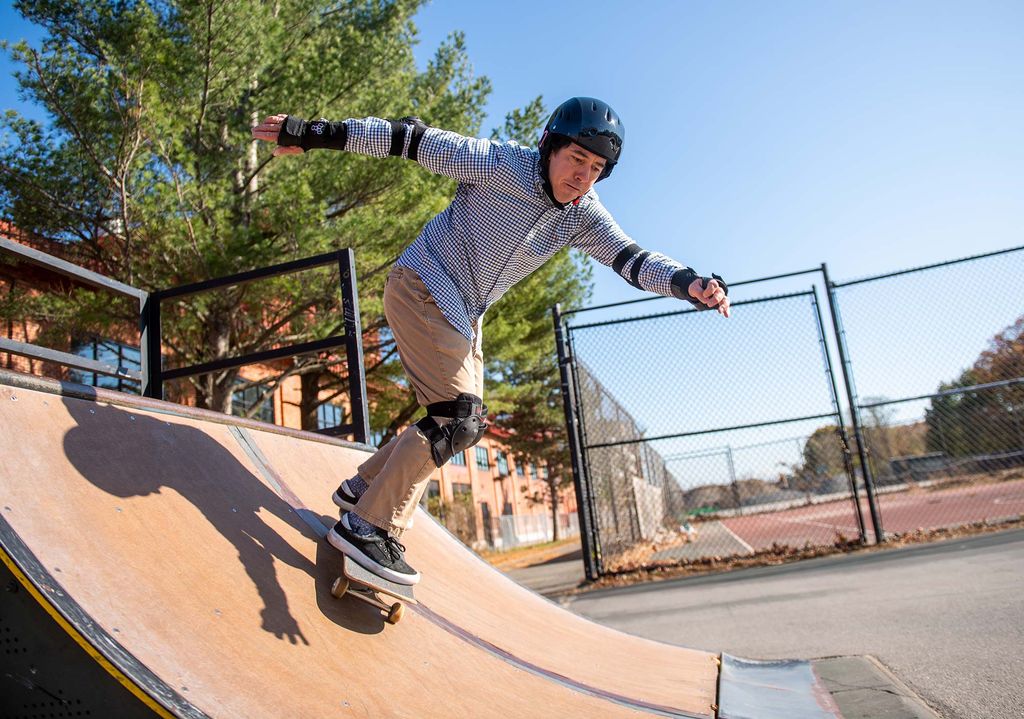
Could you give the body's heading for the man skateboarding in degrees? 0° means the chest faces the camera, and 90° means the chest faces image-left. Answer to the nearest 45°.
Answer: approximately 315°

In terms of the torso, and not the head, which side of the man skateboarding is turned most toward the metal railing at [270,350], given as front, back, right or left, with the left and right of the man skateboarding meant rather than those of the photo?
back

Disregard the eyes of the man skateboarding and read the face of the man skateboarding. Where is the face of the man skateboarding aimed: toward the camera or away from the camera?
toward the camera
